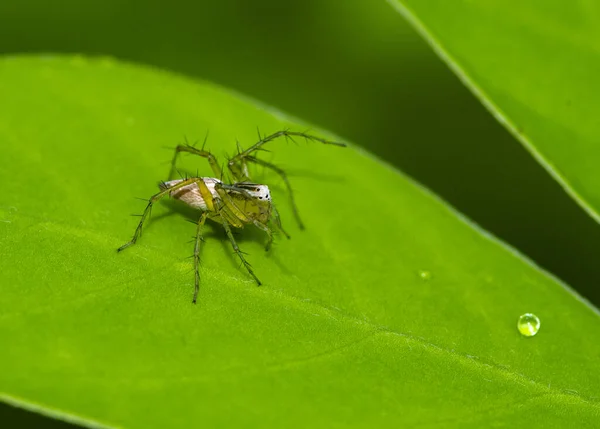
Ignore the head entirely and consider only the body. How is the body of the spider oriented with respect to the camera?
to the viewer's right

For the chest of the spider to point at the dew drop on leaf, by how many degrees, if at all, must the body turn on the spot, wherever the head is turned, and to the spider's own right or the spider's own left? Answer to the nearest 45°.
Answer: approximately 45° to the spider's own right

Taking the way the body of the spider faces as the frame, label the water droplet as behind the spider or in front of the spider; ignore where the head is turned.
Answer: in front

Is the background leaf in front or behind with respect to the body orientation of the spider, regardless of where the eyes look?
in front
